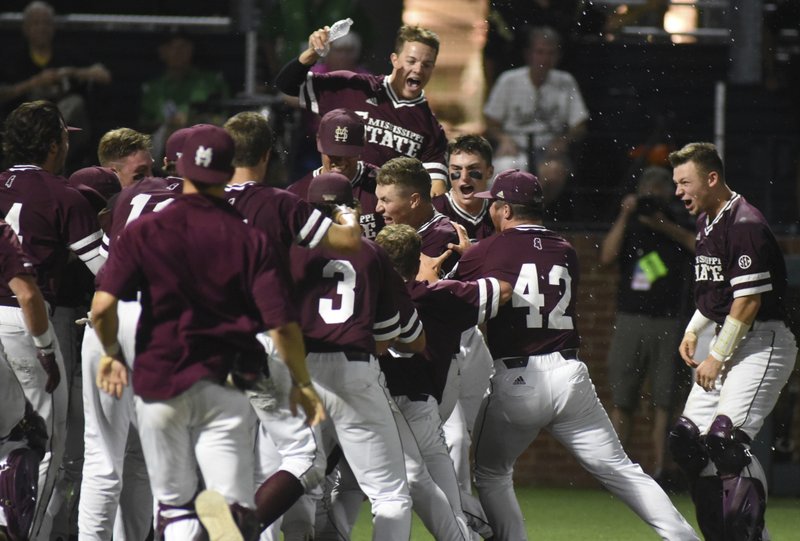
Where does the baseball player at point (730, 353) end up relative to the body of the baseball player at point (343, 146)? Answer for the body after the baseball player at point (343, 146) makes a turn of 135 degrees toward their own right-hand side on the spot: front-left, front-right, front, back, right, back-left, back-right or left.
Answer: back-right

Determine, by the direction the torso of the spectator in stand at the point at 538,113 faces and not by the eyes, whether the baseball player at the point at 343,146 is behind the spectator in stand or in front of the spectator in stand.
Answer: in front

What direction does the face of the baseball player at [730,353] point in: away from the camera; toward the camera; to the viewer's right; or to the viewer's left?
to the viewer's left

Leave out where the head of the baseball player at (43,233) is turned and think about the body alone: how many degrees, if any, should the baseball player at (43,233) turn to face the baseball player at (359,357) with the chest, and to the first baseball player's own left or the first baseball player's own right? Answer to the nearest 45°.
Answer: approximately 90° to the first baseball player's own right

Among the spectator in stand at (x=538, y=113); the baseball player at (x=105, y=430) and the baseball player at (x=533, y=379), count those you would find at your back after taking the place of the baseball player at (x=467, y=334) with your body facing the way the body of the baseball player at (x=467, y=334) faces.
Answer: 1

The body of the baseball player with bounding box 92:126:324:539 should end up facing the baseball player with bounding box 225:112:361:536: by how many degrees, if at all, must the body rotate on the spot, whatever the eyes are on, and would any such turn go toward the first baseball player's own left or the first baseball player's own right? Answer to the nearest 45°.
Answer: approximately 45° to the first baseball player's own right

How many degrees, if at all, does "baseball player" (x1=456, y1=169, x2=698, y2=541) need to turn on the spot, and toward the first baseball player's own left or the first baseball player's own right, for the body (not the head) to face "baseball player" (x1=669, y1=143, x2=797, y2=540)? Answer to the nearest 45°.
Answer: approximately 135° to the first baseball player's own right

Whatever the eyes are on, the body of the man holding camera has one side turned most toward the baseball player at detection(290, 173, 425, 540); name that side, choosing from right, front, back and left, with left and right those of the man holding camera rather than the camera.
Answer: front

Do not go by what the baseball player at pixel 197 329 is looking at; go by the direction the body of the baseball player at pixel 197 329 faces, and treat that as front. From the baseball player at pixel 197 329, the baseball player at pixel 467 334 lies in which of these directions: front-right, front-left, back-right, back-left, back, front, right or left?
front-right

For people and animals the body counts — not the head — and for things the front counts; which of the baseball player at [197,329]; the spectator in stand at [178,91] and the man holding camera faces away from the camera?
the baseball player

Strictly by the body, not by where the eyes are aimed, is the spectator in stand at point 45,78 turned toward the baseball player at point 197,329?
yes

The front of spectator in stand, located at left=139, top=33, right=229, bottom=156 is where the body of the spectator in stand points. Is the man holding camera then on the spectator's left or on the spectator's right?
on the spectator's left

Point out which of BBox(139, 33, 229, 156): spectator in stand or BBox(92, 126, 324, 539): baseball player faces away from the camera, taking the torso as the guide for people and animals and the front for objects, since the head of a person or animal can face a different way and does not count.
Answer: the baseball player
